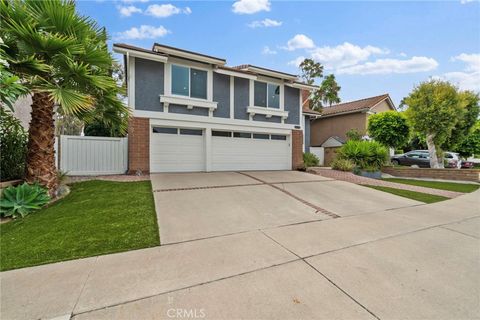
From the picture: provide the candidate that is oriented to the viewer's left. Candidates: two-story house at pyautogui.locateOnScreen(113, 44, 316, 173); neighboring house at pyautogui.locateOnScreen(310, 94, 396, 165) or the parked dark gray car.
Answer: the parked dark gray car

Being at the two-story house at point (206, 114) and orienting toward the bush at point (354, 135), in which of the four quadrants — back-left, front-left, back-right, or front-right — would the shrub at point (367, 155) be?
front-right

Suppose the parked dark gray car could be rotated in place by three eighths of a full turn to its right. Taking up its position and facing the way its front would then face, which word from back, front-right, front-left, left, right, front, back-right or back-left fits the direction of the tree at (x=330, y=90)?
left

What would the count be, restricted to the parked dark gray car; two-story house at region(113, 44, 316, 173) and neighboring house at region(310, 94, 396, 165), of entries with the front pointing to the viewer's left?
1

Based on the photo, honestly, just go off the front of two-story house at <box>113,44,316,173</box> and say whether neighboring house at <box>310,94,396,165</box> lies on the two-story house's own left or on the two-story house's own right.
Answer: on the two-story house's own left

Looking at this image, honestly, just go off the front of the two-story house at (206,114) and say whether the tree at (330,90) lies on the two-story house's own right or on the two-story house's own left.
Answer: on the two-story house's own left

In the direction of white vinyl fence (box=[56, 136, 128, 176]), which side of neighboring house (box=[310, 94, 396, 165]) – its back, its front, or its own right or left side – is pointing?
right

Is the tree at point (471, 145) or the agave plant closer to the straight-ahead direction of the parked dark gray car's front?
the agave plant

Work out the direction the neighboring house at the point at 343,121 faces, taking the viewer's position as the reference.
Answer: facing the viewer and to the right of the viewer

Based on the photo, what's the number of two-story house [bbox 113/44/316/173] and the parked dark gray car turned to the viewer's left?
1

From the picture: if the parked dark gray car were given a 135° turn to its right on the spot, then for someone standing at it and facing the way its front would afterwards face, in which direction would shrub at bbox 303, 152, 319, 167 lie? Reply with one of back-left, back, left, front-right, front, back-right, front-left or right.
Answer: back

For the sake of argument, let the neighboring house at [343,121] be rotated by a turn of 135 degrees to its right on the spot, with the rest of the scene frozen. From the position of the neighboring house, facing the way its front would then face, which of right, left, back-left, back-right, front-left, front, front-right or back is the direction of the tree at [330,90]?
right

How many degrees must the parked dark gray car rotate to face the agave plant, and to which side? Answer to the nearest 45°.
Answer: approximately 90° to its left

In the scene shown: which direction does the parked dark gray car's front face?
to the viewer's left
